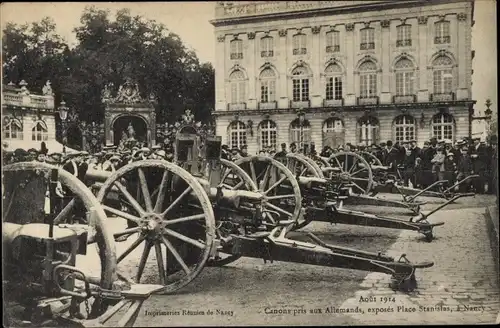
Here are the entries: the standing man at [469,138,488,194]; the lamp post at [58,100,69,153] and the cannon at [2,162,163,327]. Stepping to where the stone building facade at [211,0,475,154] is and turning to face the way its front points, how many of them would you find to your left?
1

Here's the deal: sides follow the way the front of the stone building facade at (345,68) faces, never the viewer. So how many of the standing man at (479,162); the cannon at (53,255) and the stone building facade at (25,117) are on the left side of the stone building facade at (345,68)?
1

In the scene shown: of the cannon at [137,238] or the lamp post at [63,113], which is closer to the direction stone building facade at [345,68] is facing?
the cannon

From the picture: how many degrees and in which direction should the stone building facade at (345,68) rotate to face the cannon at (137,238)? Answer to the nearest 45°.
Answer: approximately 45° to its right

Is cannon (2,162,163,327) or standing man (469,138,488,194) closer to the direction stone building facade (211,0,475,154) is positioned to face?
the cannon

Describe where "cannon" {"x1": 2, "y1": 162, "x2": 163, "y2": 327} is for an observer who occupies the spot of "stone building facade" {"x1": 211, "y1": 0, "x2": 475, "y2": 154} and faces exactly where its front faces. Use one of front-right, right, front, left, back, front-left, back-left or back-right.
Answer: front-right

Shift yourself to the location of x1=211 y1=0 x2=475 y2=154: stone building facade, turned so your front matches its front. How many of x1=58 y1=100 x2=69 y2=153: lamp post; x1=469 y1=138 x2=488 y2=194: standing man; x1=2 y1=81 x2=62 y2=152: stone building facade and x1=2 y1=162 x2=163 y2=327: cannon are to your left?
1

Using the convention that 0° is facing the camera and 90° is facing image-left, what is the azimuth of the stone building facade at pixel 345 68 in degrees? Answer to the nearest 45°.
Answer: approximately 0°

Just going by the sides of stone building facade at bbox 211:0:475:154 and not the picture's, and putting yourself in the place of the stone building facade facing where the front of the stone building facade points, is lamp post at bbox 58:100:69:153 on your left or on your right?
on your right

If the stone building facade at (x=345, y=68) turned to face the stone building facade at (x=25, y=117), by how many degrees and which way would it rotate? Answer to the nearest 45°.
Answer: approximately 90° to its right
